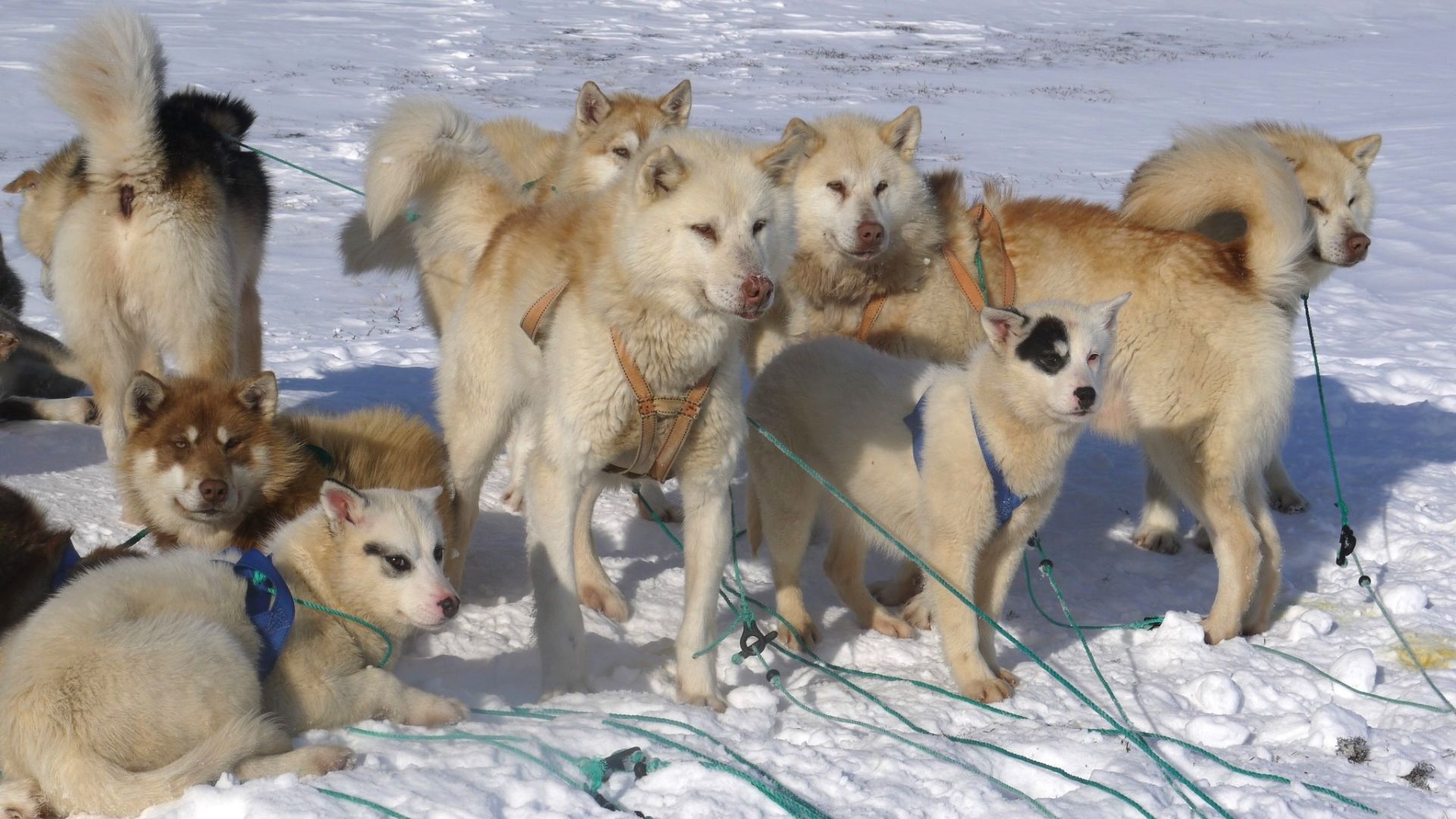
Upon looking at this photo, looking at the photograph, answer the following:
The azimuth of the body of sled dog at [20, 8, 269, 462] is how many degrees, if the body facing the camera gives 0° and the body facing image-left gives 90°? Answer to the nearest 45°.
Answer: approximately 180°

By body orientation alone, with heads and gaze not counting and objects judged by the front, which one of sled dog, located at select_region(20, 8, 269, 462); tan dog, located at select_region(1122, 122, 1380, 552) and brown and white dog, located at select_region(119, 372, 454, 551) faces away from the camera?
the sled dog

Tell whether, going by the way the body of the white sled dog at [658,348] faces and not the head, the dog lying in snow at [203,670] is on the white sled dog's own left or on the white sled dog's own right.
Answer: on the white sled dog's own right

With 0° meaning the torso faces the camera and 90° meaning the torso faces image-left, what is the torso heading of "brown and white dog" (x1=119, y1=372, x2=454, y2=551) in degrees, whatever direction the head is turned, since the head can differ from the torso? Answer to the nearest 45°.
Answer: approximately 45°

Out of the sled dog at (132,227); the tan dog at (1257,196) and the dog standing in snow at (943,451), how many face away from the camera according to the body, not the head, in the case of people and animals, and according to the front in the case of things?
1

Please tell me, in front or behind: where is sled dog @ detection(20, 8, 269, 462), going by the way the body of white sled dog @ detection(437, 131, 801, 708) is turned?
behind

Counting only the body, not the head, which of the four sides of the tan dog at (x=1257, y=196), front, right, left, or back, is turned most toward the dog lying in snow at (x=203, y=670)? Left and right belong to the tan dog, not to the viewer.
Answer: right

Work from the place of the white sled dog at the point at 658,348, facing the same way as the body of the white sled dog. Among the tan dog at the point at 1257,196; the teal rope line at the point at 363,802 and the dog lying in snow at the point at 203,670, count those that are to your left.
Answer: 1

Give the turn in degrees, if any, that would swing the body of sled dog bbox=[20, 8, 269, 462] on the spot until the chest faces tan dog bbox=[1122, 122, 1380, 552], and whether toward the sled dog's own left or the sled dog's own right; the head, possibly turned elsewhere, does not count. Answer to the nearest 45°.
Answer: approximately 90° to the sled dog's own right

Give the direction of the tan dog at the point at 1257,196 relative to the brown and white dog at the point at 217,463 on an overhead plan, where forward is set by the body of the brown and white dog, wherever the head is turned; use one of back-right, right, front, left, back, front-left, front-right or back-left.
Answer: back-left
